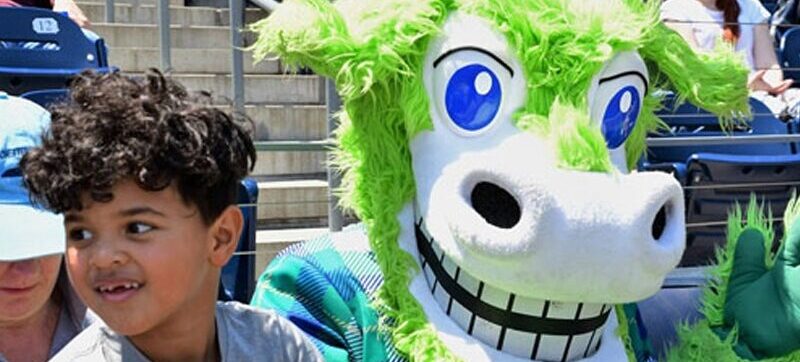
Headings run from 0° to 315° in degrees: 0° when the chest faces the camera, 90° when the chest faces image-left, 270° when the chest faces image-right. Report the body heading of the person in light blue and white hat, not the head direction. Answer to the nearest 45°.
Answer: approximately 0°

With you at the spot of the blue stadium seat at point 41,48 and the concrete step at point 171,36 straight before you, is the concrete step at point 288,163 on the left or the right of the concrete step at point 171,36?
right

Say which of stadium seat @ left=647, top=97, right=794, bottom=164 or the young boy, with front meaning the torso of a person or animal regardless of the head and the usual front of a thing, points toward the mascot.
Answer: the stadium seat

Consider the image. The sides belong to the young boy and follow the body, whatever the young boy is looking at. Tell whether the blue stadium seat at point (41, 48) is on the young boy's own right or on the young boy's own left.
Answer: on the young boy's own right

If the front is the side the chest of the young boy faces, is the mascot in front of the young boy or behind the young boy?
behind

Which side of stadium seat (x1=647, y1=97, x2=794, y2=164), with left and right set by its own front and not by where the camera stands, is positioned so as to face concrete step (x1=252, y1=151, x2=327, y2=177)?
right
